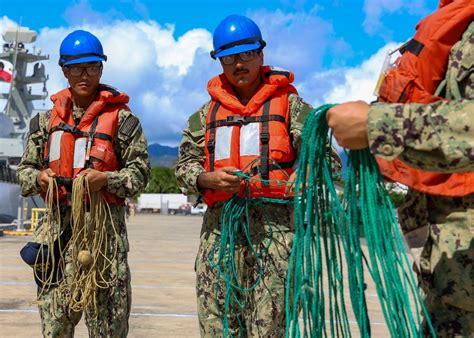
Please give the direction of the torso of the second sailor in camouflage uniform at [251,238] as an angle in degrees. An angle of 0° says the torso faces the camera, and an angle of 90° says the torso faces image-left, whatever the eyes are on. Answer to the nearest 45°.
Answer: approximately 0°

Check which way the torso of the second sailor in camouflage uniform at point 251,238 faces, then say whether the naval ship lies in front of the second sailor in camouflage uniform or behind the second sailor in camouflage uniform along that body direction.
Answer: behind
